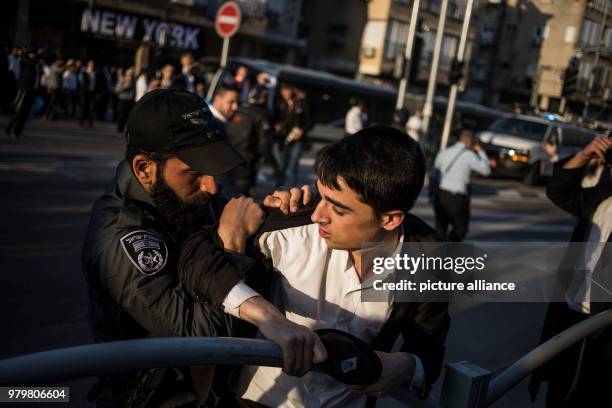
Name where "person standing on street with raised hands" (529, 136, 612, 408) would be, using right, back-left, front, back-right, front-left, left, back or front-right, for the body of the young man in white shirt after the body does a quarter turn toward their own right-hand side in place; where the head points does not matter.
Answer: right

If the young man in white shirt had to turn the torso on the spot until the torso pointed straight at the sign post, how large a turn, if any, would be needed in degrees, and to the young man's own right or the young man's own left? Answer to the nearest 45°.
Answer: approximately 135° to the young man's own right

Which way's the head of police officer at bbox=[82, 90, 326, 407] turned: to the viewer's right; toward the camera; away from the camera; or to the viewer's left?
to the viewer's right

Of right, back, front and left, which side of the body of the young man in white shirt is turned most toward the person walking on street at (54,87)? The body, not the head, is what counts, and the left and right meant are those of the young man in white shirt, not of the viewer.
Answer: right

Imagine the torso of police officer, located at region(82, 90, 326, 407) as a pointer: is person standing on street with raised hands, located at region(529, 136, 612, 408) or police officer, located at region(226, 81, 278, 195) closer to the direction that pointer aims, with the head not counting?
the person standing on street with raised hands

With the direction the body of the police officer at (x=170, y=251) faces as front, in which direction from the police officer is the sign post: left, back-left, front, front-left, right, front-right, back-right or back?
left

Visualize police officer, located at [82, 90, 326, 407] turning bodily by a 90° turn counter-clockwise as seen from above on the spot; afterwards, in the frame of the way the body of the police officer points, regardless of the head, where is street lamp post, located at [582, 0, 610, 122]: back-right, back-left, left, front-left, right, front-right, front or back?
front-right

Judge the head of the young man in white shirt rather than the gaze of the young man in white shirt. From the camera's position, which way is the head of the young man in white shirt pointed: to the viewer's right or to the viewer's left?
to the viewer's left

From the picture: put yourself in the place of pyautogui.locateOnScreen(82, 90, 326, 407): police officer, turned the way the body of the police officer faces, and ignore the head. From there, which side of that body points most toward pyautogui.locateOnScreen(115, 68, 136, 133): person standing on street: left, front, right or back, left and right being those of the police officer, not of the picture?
left

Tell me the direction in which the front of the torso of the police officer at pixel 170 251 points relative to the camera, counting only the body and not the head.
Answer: to the viewer's right

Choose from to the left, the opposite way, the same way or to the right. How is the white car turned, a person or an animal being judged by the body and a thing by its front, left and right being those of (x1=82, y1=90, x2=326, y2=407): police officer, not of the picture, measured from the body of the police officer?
the opposite way

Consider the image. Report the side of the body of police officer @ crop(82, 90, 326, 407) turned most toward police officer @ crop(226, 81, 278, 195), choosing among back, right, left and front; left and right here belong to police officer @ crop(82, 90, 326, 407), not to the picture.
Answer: left
